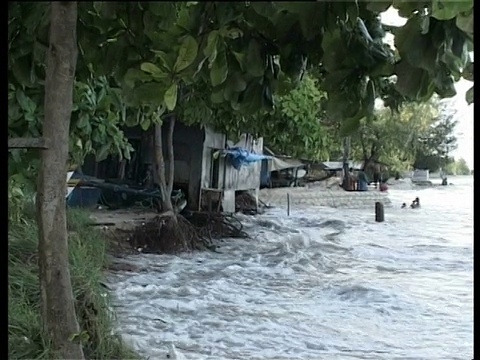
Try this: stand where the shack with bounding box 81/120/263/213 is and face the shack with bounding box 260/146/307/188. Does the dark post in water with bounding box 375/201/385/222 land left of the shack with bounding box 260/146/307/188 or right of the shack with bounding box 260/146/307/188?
right

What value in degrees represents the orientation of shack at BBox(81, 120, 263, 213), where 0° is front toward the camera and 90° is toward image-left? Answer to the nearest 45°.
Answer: approximately 315°

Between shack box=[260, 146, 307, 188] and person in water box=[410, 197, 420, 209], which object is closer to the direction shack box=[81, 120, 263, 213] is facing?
the person in water

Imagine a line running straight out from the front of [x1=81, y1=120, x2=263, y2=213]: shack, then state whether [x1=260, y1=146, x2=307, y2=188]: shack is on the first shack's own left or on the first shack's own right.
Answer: on the first shack's own left
